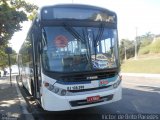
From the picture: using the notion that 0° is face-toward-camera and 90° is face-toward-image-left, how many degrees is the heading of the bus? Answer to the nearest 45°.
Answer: approximately 315°
